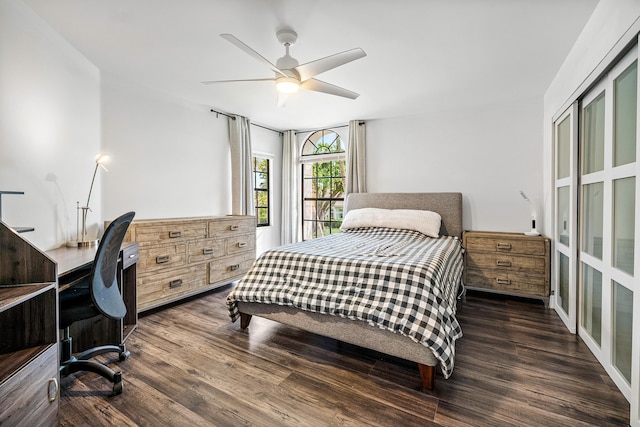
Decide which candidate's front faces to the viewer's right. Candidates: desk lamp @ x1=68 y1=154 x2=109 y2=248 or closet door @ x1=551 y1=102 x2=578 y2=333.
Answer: the desk lamp

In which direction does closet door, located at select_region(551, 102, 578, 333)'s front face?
to the viewer's left

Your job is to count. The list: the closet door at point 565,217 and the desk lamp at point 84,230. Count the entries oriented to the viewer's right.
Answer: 1

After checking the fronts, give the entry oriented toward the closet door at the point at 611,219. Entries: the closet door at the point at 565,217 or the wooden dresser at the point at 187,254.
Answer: the wooden dresser

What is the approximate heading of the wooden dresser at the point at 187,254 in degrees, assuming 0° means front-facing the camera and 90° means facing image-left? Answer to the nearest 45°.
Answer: approximately 315°

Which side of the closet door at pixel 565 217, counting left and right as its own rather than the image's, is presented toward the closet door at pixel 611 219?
left

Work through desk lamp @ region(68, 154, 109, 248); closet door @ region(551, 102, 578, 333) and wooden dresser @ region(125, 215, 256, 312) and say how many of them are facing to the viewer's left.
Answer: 1

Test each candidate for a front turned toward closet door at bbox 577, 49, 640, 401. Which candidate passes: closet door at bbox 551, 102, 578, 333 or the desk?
the desk

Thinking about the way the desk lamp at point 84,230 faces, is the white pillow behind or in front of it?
in front

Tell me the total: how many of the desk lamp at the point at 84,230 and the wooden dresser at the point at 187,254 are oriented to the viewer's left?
0

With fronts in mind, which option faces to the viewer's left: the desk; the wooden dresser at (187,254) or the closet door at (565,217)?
the closet door

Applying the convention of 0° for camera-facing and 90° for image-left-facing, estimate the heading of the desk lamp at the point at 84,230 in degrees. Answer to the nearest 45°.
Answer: approximately 270°
